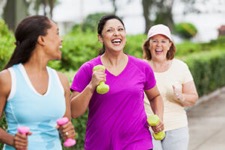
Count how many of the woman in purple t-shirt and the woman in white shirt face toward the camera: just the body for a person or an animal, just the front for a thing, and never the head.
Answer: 2

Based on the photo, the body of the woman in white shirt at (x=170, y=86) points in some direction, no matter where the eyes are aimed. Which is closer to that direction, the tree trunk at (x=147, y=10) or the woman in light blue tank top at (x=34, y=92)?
the woman in light blue tank top

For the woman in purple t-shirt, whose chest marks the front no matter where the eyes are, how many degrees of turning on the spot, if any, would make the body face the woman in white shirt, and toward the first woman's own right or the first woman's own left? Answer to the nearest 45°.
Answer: approximately 135° to the first woman's own left

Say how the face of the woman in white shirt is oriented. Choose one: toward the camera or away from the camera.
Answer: toward the camera

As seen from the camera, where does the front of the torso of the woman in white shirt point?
toward the camera

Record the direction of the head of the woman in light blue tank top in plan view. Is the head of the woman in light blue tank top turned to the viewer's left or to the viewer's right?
to the viewer's right

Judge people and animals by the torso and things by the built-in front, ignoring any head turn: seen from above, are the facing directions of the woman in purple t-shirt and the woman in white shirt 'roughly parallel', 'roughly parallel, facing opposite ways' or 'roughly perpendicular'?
roughly parallel

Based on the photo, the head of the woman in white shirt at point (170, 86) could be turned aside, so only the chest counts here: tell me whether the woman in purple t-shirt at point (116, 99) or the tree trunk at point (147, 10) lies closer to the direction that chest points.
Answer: the woman in purple t-shirt

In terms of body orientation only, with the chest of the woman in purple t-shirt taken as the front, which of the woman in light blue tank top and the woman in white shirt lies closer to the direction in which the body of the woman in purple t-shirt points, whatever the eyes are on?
the woman in light blue tank top

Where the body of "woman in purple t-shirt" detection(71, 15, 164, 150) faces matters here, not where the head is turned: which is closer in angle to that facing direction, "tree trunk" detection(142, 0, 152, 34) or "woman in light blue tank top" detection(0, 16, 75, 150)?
the woman in light blue tank top

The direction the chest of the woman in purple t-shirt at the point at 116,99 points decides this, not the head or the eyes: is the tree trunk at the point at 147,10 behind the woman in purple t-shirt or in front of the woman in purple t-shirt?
behind

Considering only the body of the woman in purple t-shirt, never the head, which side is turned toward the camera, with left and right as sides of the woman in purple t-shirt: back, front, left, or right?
front

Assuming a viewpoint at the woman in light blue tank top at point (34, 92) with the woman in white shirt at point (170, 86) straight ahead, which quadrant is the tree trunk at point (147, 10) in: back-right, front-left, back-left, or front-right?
front-left
